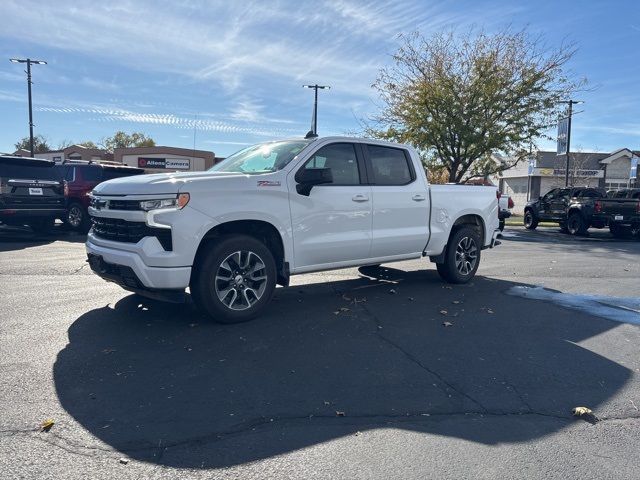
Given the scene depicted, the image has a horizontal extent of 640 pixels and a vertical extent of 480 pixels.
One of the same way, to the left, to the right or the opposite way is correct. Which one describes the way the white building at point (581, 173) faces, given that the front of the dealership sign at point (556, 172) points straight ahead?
the same way

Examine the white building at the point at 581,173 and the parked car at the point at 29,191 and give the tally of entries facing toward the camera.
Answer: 1

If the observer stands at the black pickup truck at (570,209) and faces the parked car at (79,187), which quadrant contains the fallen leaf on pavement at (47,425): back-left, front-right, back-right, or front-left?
front-left

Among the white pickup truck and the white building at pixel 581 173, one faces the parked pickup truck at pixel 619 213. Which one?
the white building

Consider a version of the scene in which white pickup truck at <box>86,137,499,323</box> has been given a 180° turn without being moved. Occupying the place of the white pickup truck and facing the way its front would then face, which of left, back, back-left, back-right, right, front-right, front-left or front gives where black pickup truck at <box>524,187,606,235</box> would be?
front

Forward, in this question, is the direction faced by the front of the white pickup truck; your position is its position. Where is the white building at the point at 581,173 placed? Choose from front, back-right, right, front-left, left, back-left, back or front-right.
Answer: back

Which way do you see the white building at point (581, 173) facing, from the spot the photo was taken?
facing the viewer

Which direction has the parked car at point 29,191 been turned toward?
away from the camera

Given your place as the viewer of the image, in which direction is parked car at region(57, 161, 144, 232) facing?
facing away from the viewer and to the right of the viewer

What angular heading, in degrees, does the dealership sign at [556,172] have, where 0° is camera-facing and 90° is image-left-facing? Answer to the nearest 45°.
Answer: approximately 0°

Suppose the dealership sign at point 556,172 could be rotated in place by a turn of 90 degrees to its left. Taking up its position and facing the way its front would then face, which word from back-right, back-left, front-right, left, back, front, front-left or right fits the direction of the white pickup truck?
right

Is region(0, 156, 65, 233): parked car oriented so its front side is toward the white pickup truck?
no

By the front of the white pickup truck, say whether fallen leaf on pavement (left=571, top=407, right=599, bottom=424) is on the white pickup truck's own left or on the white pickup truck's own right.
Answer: on the white pickup truck's own left

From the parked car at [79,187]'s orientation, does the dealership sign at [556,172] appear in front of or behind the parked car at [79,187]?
in front

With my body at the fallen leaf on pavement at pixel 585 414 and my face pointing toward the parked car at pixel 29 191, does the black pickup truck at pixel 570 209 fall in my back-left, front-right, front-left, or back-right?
front-right

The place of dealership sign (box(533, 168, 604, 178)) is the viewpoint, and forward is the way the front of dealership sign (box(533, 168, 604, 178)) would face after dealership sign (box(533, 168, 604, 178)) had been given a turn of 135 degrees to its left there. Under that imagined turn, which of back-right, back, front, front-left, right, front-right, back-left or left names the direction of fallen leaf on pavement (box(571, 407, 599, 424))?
back-right

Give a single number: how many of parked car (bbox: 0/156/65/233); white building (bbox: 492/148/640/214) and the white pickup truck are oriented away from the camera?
1

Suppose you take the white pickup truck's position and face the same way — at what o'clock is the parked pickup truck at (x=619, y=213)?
The parked pickup truck is roughly at 6 o'clock from the white pickup truck.

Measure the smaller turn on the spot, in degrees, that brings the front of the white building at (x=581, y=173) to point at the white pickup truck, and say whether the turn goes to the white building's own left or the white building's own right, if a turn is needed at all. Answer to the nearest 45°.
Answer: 0° — it already faces it

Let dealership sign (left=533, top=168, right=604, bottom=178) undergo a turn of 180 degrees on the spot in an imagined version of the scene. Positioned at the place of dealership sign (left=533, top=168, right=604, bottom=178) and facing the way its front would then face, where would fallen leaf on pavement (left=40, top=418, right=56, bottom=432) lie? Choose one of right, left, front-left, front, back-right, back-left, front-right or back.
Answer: back
